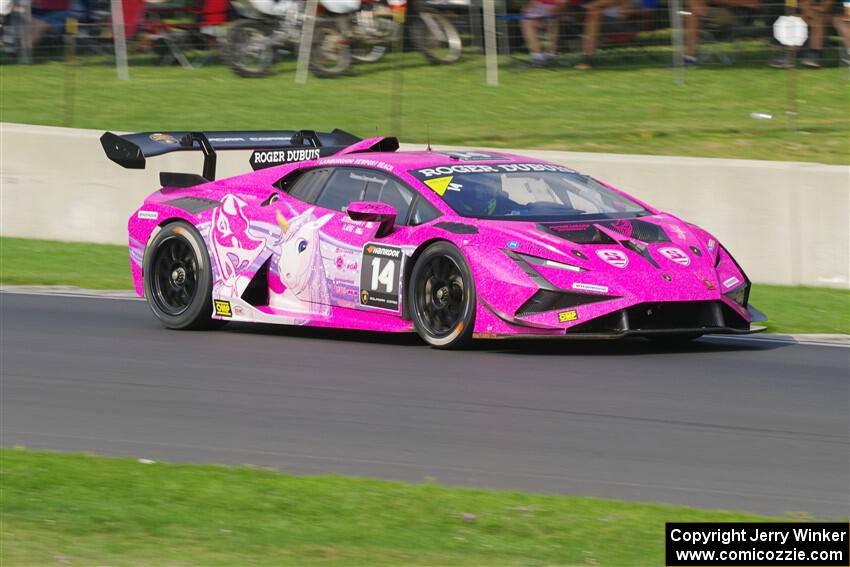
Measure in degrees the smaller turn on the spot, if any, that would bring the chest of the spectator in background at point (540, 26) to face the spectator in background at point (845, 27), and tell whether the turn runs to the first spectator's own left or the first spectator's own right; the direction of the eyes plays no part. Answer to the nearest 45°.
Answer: approximately 90° to the first spectator's own left

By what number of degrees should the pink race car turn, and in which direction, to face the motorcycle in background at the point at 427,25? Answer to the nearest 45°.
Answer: approximately 135° to its left

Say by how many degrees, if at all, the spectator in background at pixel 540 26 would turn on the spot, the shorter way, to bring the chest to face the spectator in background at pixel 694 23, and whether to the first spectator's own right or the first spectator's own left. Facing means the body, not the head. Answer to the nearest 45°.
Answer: approximately 90° to the first spectator's own left

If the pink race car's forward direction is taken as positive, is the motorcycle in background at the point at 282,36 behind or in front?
behind

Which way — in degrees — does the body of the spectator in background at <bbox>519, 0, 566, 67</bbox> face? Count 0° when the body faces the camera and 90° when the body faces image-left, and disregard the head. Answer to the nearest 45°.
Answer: approximately 0°

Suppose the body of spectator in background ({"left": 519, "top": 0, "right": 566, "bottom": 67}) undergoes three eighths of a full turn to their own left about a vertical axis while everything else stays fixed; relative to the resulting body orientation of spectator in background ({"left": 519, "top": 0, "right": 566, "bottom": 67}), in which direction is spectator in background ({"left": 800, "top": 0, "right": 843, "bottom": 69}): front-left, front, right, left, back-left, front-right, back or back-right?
front-right

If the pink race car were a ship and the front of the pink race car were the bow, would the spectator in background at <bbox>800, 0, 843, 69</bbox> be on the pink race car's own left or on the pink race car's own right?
on the pink race car's own left

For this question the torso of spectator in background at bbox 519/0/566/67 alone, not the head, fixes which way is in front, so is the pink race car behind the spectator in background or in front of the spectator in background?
in front

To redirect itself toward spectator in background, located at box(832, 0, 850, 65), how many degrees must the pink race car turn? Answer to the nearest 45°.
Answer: approximately 90° to its left

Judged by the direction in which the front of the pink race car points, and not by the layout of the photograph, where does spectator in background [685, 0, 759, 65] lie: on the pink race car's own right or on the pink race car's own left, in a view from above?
on the pink race car's own left
